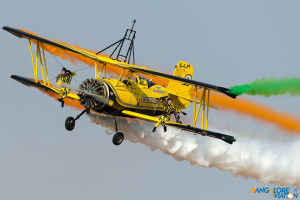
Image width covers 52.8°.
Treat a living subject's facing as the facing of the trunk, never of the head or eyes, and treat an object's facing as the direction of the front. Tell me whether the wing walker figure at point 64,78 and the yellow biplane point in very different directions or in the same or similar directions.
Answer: same or similar directions

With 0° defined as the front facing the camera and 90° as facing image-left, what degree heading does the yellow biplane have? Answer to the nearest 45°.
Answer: approximately 45°

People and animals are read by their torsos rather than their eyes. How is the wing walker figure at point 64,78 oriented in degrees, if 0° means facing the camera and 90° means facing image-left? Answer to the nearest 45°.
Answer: approximately 45°

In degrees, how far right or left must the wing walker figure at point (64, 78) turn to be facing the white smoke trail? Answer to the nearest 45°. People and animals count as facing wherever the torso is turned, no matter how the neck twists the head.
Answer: approximately 135° to its left
